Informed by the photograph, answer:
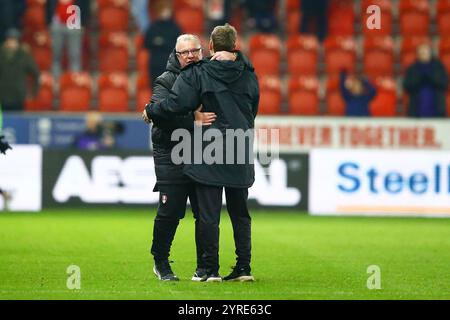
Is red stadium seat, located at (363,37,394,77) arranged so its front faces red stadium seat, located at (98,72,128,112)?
no

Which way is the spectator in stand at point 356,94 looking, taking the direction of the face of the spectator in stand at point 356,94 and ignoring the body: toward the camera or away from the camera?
toward the camera

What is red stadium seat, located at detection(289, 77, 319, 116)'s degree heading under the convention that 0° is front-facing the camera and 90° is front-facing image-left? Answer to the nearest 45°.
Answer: approximately 0°

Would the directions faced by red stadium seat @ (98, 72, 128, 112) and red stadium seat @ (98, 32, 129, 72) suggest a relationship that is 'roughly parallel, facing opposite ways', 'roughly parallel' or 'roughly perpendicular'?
roughly parallel

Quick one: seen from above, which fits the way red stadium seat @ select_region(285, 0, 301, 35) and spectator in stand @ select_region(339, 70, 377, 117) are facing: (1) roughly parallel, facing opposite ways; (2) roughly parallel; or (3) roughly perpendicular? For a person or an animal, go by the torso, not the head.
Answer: roughly parallel

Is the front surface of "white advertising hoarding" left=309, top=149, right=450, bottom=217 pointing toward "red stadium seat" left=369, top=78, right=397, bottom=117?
no

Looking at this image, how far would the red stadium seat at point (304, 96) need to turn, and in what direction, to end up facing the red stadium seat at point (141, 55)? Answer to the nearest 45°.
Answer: approximately 90° to its right

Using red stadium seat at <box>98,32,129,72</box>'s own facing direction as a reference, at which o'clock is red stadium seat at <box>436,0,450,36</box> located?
red stadium seat at <box>436,0,450,36</box> is roughly at 9 o'clock from red stadium seat at <box>98,32,129,72</box>.

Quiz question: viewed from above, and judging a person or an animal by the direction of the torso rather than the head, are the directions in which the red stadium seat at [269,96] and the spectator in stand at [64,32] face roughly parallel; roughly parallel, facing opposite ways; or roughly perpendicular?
roughly parallel

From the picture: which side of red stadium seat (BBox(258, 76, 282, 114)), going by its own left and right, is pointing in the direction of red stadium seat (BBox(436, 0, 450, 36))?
left

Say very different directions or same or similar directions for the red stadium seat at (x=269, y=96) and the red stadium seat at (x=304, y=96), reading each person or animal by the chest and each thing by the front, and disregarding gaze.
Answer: same or similar directions

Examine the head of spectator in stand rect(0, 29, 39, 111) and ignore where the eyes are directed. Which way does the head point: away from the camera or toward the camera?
toward the camera

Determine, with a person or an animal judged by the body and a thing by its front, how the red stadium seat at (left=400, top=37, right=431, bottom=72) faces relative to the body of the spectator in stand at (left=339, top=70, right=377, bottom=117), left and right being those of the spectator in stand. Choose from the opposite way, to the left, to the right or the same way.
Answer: the same way

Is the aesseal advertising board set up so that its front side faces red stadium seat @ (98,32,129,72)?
no

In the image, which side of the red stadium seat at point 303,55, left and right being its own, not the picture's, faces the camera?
front

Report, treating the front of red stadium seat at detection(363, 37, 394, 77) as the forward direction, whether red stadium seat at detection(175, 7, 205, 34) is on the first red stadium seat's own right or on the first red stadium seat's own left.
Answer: on the first red stadium seat's own right

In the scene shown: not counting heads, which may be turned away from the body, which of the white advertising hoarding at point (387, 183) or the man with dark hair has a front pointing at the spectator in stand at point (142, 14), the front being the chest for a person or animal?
the man with dark hair

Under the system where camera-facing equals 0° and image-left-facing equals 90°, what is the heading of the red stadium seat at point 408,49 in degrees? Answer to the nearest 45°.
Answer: approximately 0°

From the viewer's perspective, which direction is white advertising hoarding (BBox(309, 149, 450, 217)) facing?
toward the camera

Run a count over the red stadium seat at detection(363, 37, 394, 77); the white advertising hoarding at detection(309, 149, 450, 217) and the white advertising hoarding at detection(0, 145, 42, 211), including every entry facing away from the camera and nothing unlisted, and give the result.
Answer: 0

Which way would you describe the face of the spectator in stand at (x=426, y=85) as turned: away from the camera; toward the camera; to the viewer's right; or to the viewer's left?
toward the camera

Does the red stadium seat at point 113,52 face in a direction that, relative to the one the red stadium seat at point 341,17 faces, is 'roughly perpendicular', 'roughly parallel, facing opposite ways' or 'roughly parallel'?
roughly parallel

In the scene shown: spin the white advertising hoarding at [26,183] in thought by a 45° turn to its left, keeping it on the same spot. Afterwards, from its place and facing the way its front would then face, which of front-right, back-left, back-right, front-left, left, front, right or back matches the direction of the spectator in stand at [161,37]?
left
